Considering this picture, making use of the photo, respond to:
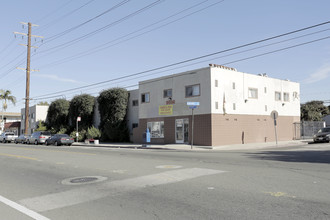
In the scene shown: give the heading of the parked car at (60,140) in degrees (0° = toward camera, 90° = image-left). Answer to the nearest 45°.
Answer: approximately 135°

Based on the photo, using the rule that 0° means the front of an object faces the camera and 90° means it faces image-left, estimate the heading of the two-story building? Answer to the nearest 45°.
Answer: approximately 45°

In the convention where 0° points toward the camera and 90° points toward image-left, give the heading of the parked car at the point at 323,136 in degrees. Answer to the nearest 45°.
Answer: approximately 45°

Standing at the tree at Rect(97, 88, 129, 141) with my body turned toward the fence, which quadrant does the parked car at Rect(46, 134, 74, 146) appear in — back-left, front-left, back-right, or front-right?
back-right

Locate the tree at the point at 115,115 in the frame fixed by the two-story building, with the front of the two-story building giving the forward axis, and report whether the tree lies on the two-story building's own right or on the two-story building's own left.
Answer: on the two-story building's own right

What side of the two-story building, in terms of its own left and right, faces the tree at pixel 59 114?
right

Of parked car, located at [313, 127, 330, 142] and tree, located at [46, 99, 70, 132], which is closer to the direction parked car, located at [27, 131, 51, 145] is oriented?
the tree

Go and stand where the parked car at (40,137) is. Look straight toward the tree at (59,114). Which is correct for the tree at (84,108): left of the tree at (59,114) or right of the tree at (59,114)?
right

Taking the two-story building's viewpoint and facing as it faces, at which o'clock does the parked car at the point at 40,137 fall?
The parked car is roughly at 2 o'clock from the two-story building.

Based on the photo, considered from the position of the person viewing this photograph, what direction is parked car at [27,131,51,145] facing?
facing away from the viewer and to the left of the viewer

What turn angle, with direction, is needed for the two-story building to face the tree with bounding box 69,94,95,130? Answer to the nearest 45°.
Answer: approximately 90° to its right
